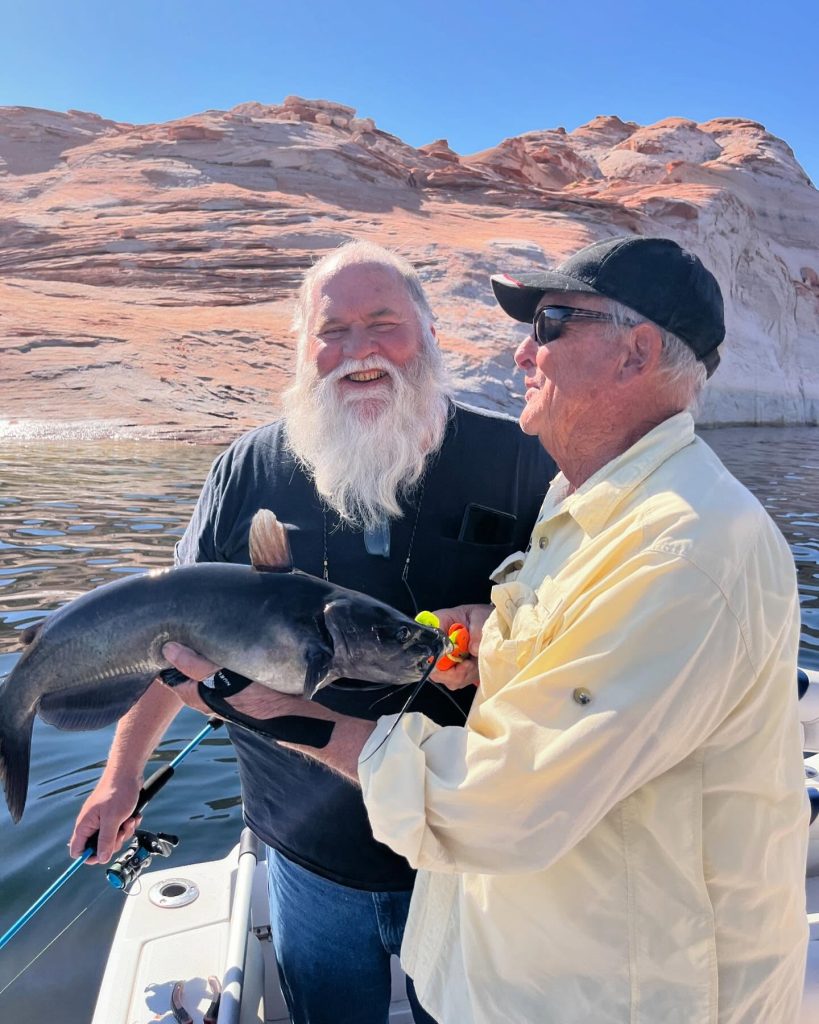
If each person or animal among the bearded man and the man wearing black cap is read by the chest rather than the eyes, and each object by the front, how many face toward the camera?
1

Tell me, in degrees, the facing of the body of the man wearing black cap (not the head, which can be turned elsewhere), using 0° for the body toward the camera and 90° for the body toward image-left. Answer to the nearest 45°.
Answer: approximately 90°

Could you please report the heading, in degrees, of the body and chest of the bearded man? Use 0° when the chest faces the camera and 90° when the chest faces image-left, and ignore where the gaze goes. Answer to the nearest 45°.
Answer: approximately 0°

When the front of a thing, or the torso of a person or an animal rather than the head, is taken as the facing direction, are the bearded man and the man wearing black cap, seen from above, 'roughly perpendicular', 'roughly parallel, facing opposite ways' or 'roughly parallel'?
roughly perpendicular

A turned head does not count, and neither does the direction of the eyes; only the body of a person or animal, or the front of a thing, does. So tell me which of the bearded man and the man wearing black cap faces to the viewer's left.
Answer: the man wearing black cap

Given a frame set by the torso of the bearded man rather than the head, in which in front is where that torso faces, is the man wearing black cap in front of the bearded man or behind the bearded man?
in front

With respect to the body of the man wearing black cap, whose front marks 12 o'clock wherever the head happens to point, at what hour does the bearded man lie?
The bearded man is roughly at 2 o'clock from the man wearing black cap.

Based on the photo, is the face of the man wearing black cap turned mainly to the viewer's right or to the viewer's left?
to the viewer's left
